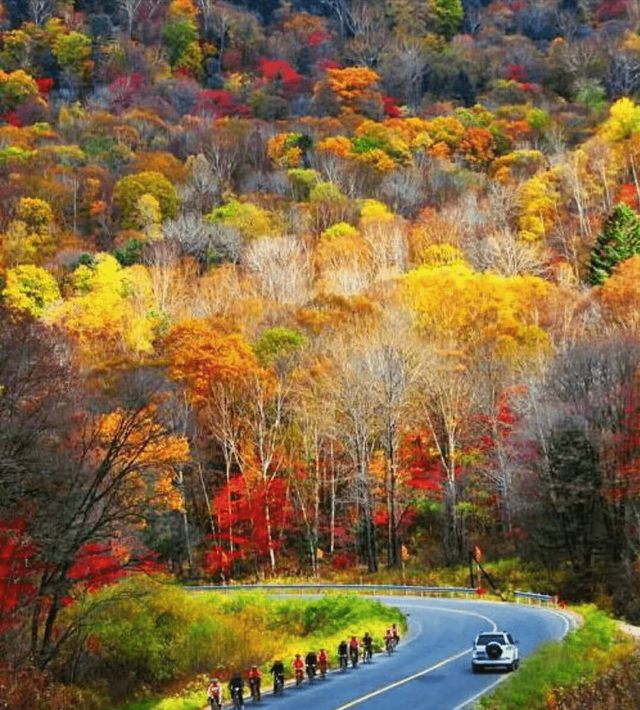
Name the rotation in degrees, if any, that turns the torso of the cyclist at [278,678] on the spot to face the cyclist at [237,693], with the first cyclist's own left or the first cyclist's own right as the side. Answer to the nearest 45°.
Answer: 0° — they already face them

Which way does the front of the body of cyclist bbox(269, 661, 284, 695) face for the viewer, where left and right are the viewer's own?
facing the viewer and to the left of the viewer

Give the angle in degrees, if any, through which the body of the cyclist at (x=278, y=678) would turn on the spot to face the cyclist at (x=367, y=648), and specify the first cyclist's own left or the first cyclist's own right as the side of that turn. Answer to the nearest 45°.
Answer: approximately 180°

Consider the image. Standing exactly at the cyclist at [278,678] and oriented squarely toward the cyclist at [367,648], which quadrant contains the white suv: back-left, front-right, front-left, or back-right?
front-right

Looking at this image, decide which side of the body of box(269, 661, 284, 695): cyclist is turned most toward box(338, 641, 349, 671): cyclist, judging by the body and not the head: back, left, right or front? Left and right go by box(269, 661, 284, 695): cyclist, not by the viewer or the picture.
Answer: back

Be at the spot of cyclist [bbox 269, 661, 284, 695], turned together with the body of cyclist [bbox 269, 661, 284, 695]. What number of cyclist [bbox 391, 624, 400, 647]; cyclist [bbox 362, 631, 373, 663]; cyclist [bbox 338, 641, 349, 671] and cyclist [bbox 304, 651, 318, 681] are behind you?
4

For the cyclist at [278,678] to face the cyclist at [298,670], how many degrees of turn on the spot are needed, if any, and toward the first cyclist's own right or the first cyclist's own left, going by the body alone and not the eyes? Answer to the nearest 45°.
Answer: approximately 180°

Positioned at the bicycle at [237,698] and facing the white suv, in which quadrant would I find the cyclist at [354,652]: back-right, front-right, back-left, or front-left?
front-left
